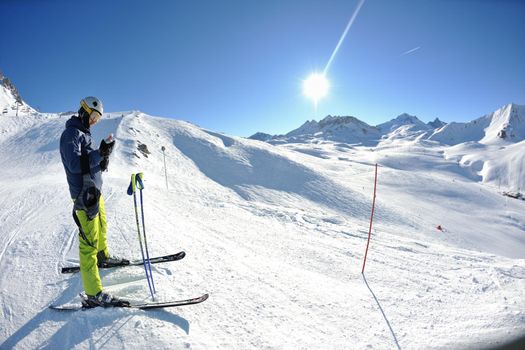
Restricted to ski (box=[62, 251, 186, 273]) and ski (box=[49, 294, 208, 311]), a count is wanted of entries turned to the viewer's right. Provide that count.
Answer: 2

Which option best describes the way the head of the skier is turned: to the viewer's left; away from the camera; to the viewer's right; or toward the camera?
to the viewer's right

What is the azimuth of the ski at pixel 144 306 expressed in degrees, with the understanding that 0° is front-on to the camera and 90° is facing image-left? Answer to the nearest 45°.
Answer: approximately 270°

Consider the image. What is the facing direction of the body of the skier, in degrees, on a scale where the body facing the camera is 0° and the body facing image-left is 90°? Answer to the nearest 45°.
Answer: approximately 270°

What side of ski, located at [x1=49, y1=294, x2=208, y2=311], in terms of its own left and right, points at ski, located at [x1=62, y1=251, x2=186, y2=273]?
left

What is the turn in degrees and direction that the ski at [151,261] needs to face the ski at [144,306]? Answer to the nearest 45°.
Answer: approximately 90° to its right

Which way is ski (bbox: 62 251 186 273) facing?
to the viewer's right
